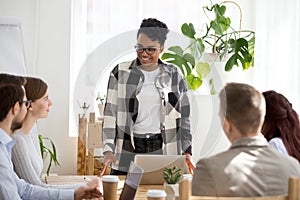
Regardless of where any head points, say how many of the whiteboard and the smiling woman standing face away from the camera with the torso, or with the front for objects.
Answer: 0

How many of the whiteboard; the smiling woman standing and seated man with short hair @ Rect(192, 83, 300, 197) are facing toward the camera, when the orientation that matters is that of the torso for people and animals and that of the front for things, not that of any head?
2

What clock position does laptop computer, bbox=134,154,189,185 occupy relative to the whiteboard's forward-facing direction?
The laptop computer is roughly at 11 o'clock from the whiteboard.

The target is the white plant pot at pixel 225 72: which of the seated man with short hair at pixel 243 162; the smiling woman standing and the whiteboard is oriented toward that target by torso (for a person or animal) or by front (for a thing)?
the seated man with short hair

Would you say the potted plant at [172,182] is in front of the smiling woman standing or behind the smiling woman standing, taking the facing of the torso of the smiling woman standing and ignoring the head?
in front

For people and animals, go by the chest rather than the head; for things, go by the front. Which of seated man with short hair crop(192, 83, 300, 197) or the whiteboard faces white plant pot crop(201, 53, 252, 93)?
the seated man with short hair

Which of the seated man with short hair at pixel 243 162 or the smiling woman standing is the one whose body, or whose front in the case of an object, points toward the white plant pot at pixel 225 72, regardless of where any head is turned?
the seated man with short hair

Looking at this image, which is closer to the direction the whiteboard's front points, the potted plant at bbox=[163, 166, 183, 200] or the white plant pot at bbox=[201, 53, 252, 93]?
the potted plant

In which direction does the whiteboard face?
toward the camera

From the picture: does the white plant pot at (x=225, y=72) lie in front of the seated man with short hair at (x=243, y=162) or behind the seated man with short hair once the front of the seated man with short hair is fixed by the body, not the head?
in front

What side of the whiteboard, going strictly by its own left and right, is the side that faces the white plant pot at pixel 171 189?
front

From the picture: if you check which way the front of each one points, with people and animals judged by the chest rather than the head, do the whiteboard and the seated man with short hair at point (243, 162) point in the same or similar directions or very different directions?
very different directions

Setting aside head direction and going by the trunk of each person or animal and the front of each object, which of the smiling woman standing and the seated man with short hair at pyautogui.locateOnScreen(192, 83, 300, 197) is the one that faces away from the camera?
the seated man with short hair

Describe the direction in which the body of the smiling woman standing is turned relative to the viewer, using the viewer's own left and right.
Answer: facing the viewer

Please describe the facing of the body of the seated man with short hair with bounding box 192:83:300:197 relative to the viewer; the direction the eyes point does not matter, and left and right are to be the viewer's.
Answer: facing away from the viewer
